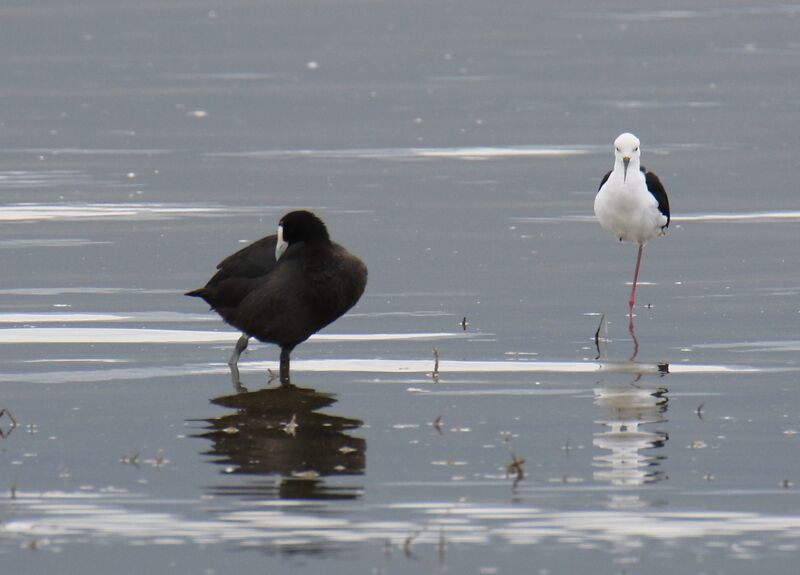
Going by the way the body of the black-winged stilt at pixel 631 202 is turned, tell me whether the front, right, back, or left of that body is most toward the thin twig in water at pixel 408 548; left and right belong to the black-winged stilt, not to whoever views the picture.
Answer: front

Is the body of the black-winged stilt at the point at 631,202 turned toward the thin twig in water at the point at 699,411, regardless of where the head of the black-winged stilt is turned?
yes

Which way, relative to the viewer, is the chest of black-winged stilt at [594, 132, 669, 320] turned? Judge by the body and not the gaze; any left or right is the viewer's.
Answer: facing the viewer

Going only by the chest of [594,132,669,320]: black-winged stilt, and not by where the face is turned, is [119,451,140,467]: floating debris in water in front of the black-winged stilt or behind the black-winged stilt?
in front

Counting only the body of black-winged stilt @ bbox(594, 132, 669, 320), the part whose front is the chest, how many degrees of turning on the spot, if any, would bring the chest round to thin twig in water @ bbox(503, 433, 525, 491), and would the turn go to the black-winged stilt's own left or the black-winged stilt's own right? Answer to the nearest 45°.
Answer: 0° — it already faces it

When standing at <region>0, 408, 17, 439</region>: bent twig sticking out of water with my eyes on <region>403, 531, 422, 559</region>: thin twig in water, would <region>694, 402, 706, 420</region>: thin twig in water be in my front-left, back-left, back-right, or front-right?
front-left

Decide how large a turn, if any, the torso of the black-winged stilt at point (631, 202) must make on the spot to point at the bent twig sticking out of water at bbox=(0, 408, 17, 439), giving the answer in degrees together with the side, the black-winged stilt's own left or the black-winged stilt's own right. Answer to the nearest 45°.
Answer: approximately 45° to the black-winged stilt's own right
